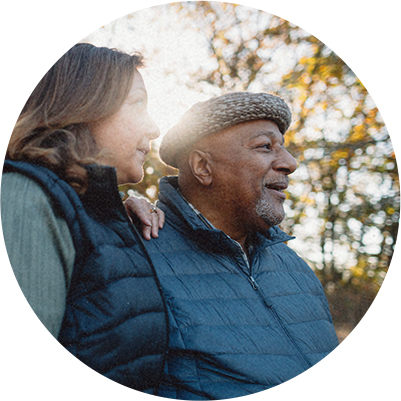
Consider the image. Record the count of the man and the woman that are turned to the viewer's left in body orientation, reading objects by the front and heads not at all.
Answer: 0

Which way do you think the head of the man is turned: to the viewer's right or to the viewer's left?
to the viewer's right

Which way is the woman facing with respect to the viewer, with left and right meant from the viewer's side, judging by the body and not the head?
facing to the right of the viewer

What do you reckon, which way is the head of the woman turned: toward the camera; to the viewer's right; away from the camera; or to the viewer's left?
to the viewer's right

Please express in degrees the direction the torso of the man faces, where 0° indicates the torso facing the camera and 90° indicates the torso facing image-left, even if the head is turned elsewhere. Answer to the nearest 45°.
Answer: approximately 315°
